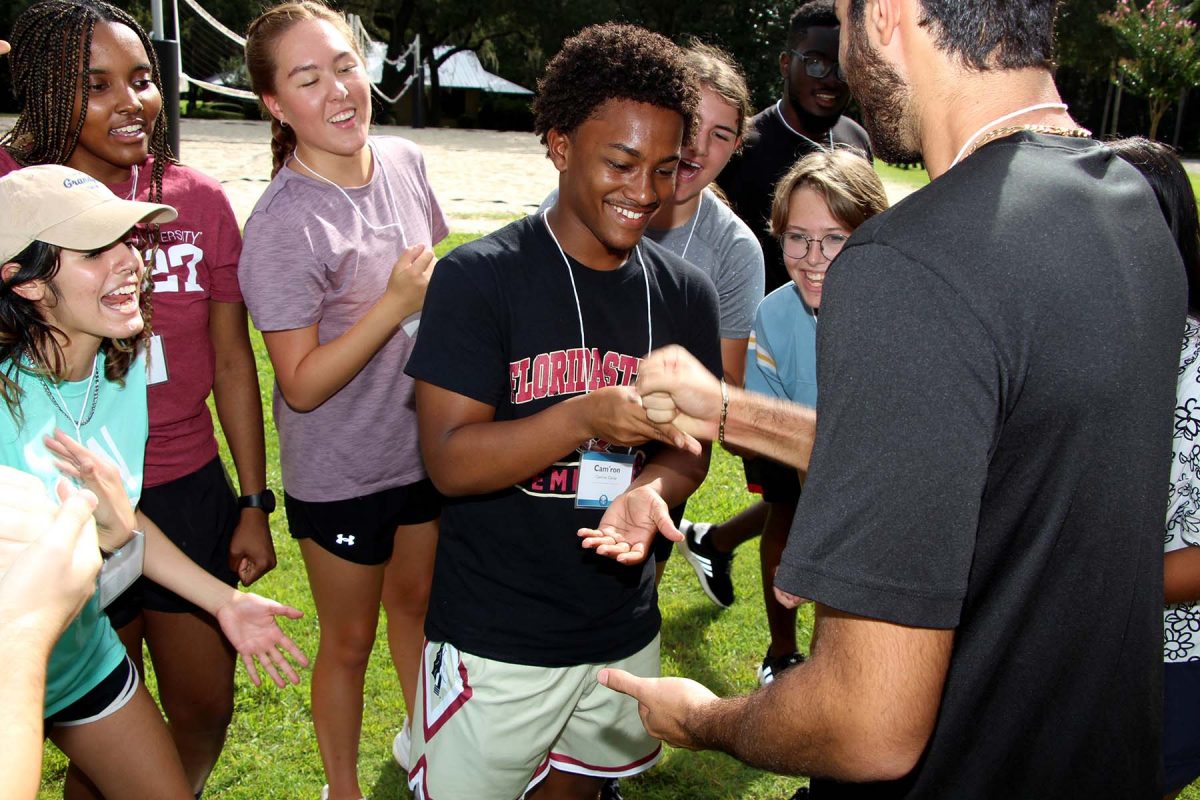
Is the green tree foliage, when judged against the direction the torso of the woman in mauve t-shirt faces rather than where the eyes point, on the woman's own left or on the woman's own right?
on the woman's own left

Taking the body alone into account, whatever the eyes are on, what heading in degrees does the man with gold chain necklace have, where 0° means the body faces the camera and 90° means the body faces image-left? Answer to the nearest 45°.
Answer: approximately 135°

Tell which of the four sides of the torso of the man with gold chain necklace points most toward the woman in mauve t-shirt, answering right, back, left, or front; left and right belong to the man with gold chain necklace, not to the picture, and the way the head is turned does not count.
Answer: front

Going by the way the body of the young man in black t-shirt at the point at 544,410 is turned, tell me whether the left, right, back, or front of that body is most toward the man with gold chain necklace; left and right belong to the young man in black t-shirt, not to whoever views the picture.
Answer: front

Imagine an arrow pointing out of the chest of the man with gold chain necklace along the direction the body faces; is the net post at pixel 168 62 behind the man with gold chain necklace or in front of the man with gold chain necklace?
in front

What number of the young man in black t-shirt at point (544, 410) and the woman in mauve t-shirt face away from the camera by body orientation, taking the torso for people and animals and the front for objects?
0

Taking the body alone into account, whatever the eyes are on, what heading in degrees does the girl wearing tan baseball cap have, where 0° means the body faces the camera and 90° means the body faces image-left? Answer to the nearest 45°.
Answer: approximately 315°

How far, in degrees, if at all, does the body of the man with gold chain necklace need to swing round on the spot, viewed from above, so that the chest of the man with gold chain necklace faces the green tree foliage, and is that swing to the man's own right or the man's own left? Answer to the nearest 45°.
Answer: approximately 45° to the man's own right

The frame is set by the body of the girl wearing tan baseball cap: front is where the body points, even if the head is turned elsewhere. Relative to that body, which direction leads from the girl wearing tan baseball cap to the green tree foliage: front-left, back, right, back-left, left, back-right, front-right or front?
left

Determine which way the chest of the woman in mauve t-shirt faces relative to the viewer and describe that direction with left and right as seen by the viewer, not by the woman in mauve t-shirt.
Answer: facing the viewer and to the right of the viewer

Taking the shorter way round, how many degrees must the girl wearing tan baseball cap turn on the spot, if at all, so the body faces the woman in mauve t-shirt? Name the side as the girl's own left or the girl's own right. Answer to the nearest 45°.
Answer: approximately 90° to the girl's own left
